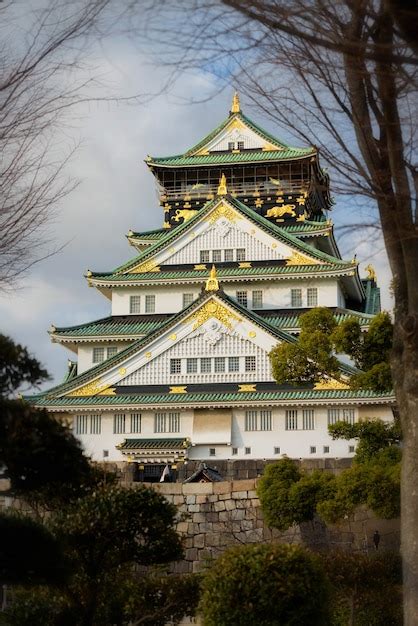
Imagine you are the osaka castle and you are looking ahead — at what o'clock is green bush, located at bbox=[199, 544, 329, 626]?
The green bush is roughly at 12 o'clock from the osaka castle.

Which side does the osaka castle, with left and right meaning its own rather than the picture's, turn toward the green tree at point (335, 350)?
front

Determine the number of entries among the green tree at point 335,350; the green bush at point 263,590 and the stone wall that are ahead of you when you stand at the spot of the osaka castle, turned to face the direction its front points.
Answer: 3

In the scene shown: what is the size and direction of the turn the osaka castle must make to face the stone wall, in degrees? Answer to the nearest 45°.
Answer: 0° — it already faces it

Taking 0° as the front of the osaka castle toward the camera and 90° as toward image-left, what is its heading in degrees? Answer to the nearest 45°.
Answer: approximately 0°
